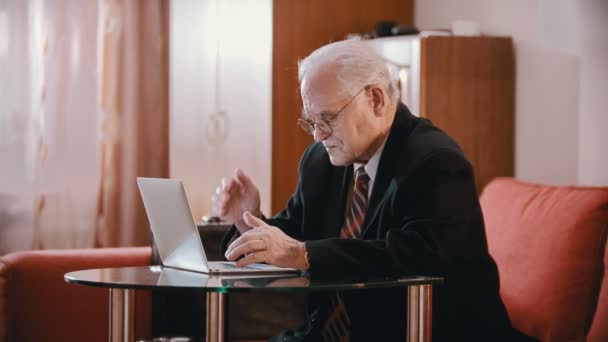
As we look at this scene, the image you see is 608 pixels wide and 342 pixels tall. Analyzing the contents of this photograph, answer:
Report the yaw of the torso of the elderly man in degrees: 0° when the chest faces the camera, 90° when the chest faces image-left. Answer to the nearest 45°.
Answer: approximately 45°

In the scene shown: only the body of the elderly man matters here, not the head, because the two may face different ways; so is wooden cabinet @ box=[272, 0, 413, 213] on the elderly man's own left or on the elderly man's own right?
on the elderly man's own right

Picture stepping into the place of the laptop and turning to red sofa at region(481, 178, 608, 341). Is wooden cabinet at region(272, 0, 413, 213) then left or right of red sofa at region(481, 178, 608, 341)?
left

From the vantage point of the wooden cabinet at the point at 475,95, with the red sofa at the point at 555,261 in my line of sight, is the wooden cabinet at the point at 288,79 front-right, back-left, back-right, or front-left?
back-right

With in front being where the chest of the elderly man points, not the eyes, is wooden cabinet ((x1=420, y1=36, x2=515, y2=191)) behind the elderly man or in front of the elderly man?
behind
